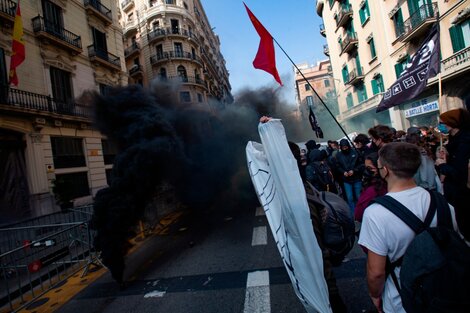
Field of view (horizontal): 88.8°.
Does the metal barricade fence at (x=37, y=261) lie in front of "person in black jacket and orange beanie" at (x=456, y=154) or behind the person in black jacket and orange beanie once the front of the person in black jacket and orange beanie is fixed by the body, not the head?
in front

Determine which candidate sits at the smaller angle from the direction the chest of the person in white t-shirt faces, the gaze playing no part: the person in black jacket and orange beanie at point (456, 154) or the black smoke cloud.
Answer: the black smoke cloud

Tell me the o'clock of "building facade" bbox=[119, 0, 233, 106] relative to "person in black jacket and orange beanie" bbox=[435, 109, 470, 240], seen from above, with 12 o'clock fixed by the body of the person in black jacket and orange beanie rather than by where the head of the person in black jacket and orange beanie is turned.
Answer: The building facade is roughly at 1 o'clock from the person in black jacket and orange beanie.

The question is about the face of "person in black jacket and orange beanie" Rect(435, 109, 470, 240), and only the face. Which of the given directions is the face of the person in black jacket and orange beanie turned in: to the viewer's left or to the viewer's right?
to the viewer's left

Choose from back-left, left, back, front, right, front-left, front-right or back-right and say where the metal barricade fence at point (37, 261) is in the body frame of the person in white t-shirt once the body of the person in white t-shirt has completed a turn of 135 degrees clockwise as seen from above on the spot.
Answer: back

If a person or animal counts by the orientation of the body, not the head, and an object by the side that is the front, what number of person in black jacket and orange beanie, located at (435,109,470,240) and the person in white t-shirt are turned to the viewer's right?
0

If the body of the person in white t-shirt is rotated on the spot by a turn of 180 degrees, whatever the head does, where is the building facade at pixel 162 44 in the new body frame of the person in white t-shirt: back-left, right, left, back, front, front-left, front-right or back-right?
back

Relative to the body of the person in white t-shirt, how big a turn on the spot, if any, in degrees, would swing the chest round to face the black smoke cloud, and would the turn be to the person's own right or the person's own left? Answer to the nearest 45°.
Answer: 0° — they already face it

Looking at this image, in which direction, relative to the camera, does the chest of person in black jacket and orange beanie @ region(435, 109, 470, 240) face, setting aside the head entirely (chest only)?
to the viewer's left

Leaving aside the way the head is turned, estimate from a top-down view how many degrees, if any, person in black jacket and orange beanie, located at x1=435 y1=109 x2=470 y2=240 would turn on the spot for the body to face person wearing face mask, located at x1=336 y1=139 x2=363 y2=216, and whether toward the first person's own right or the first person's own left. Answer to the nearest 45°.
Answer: approximately 45° to the first person's own right

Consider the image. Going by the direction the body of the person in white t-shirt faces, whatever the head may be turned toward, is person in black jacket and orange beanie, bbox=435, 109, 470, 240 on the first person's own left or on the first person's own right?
on the first person's own right

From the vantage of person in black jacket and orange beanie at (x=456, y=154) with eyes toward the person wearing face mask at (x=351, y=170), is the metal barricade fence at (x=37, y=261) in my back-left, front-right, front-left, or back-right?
front-left

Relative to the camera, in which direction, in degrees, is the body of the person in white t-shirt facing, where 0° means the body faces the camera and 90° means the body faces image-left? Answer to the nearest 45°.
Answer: approximately 135°
